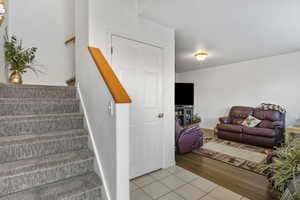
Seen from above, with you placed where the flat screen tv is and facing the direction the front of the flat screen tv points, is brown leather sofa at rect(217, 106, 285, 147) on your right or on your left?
on your left

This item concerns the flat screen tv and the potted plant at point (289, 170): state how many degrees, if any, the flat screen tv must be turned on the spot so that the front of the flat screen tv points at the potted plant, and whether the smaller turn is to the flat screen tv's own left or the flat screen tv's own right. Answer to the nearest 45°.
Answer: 0° — it already faces it

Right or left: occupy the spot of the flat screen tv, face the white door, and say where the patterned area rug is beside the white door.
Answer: left

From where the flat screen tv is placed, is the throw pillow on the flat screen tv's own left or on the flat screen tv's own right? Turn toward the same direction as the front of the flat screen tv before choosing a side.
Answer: on the flat screen tv's own left

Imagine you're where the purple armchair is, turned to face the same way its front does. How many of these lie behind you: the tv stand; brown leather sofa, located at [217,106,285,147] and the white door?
1
